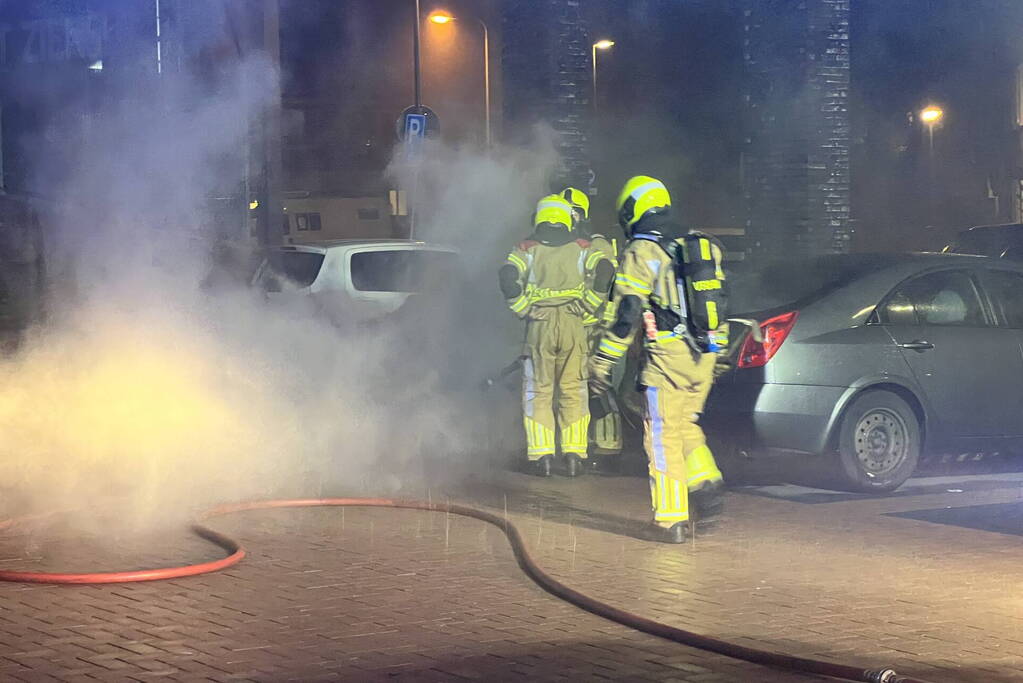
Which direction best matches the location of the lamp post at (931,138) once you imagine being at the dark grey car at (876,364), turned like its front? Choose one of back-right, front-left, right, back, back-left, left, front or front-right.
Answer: front-left

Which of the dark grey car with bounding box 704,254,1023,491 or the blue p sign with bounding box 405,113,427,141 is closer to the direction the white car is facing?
the blue p sign

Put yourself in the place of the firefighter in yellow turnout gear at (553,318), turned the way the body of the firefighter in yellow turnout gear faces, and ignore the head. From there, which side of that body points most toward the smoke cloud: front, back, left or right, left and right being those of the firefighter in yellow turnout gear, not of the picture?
left

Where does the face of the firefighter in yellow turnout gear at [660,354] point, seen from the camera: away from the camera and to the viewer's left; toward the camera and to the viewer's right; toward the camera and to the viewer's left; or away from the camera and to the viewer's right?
away from the camera and to the viewer's left

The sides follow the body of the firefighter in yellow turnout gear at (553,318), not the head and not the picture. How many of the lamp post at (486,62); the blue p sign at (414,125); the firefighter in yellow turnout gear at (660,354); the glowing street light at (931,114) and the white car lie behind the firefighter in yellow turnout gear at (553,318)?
1

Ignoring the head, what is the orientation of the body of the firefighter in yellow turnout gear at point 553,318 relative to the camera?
away from the camera

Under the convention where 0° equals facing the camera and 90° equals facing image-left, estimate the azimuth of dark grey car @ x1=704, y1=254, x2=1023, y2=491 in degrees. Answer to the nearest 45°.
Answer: approximately 225°

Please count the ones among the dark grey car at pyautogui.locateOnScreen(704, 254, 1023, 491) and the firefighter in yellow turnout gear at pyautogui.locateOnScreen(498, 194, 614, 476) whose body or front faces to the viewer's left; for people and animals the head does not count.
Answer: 0

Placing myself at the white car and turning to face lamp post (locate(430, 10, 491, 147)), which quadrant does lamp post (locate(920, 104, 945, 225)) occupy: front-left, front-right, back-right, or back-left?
front-right

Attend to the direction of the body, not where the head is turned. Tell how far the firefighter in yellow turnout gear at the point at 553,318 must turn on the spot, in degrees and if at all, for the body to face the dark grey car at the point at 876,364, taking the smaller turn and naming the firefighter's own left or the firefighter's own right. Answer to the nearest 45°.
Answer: approximately 135° to the firefighter's own right

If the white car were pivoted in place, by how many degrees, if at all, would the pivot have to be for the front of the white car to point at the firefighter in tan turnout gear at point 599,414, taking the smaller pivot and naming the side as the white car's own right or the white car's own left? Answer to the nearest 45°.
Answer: approximately 90° to the white car's own right

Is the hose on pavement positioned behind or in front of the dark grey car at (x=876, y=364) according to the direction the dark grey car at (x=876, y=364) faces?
behind

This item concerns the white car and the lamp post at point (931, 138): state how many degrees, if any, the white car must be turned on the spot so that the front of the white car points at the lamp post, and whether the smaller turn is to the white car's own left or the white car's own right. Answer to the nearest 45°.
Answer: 0° — it already faces it

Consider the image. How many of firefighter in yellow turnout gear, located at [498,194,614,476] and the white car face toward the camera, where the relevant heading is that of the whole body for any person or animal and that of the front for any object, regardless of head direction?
0

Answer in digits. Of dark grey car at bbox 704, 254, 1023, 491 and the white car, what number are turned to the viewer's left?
0

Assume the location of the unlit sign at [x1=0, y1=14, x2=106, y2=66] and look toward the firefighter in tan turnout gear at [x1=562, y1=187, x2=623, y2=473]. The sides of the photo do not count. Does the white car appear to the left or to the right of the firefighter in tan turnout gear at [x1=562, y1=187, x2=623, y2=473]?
left

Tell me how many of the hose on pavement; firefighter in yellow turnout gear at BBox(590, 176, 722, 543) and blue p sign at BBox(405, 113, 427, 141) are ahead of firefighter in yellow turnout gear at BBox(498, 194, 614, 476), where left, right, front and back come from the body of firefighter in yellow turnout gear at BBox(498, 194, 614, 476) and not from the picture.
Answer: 1

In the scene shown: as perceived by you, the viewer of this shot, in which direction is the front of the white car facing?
facing away from the viewer and to the right of the viewer

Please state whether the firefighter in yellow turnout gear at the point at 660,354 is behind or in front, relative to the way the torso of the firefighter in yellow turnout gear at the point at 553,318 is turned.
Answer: behind

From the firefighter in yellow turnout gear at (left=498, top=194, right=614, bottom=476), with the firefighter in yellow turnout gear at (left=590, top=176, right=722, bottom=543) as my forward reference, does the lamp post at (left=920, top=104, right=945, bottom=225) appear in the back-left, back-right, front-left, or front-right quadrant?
back-left
